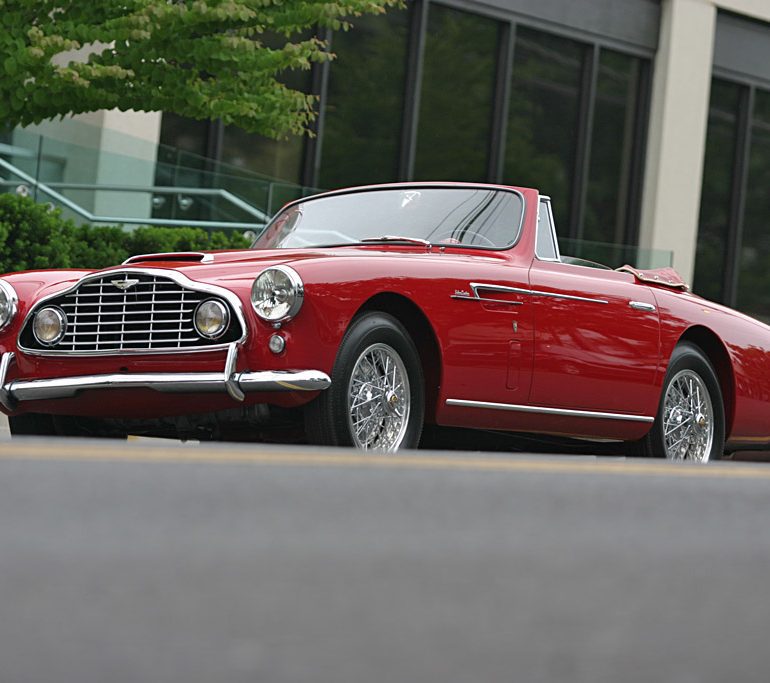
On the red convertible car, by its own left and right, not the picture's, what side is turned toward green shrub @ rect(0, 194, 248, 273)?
right

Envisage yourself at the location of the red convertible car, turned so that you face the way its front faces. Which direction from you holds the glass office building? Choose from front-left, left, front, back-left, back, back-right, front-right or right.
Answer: back-right

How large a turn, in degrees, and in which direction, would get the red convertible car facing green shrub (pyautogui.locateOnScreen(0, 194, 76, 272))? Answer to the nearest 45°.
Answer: approximately 90° to its right

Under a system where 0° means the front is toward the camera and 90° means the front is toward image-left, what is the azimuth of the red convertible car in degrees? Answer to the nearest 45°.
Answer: approximately 45°

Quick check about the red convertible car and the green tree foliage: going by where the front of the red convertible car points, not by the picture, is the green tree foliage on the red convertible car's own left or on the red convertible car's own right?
on the red convertible car's own right
